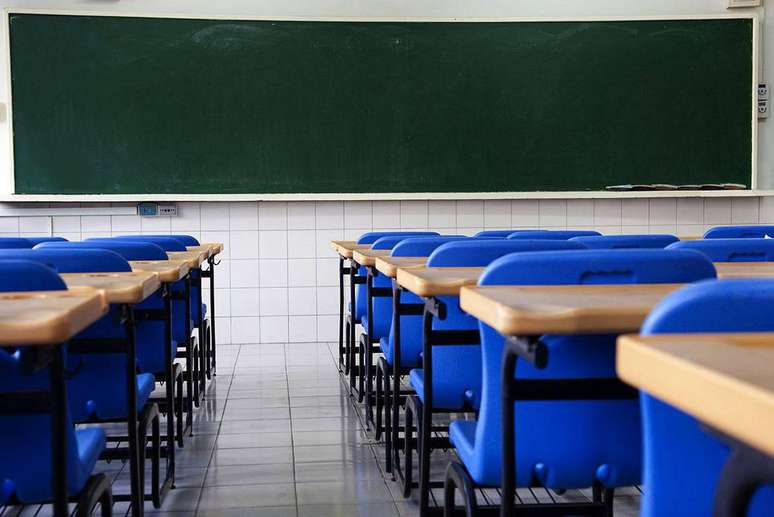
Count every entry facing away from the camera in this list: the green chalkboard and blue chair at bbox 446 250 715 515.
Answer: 1

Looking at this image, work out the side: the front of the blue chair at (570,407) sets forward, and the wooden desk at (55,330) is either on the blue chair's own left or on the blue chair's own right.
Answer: on the blue chair's own left

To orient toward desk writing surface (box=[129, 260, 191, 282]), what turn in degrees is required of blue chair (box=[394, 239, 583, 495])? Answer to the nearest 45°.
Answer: approximately 90° to its left

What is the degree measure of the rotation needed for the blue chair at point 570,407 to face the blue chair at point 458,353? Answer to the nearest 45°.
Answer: approximately 45° to its left

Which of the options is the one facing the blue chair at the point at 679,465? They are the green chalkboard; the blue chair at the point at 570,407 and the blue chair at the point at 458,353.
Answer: the green chalkboard

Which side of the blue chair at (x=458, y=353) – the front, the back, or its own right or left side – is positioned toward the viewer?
back

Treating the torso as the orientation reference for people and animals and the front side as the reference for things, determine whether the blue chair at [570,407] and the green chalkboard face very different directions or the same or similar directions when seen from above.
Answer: very different directions

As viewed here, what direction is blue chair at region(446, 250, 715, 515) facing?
away from the camera

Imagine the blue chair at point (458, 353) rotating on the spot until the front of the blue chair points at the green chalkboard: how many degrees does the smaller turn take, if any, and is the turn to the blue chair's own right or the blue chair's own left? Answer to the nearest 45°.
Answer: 0° — it already faces it

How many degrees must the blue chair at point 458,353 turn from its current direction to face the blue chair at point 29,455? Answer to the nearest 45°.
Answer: approximately 135° to its left

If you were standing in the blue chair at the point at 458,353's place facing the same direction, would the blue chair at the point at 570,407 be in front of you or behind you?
behind
